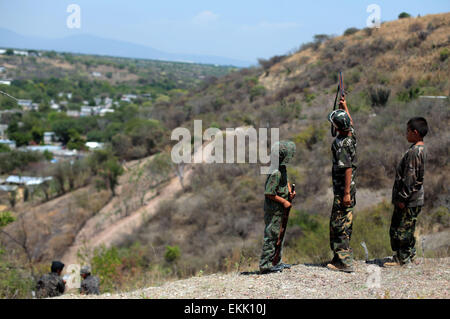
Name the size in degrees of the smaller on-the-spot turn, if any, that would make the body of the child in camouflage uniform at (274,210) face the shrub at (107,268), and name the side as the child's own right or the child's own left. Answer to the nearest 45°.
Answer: approximately 135° to the child's own left

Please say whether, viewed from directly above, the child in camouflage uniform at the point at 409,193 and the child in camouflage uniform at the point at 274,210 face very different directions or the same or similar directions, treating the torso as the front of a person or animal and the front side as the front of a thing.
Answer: very different directions

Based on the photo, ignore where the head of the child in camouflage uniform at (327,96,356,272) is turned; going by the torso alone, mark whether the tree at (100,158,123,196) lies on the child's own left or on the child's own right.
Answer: on the child's own right

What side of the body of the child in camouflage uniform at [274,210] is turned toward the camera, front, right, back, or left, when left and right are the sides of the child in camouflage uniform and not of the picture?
right

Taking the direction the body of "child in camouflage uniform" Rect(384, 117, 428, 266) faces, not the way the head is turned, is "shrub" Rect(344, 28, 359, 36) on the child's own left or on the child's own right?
on the child's own right

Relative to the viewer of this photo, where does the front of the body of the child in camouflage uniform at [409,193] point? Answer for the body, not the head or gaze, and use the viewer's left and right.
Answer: facing to the left of the viewer

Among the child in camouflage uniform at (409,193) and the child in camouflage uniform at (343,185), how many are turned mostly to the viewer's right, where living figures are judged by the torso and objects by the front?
0
